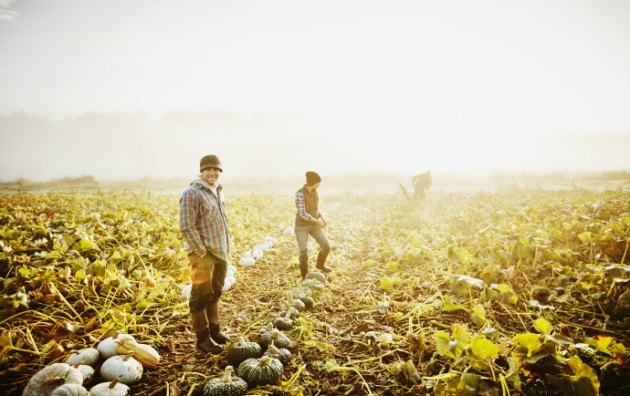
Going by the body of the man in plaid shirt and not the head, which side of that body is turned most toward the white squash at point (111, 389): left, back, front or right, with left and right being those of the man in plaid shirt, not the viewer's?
right

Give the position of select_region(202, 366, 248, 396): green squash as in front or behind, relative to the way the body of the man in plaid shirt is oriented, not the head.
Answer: in front

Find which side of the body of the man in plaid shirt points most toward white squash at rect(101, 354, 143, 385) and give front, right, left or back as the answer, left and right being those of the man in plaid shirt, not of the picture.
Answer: right

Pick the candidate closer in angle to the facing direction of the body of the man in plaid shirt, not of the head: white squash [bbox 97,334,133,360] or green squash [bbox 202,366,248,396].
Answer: the green squash

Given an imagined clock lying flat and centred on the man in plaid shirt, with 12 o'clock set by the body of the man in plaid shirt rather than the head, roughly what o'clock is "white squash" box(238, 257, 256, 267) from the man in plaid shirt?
The white squash is roughly at 8 o'clock from the man in plaid shirt.

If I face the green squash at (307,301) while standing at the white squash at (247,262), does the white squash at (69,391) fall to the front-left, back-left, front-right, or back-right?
front-right

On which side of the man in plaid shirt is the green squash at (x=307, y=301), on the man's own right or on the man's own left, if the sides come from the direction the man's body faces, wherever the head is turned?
on the man's own left

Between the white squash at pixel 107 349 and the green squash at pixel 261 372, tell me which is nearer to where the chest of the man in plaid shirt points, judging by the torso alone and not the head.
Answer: the green squash

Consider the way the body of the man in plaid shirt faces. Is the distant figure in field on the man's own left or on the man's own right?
on the man's own left

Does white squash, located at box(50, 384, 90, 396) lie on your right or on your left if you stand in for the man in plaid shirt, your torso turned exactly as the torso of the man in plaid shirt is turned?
on your right

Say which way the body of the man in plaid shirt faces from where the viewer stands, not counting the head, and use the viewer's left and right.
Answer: facing the viewer and to the right of the viewer

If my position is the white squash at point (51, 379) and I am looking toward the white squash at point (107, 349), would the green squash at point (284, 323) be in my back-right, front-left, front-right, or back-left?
front-right
